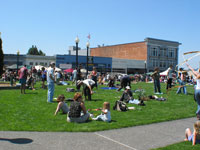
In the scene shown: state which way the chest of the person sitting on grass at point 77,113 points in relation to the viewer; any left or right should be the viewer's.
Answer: facing away from the viewer and to the right of the viewer
